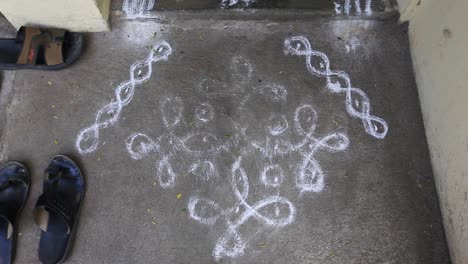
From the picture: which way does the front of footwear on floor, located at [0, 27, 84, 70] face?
to the viewer's right

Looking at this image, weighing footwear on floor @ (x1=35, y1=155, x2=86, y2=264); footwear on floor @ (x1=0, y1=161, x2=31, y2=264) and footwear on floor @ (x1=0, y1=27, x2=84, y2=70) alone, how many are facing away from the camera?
2

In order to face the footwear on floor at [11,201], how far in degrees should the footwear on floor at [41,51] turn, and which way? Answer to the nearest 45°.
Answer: approximately 90° to its right

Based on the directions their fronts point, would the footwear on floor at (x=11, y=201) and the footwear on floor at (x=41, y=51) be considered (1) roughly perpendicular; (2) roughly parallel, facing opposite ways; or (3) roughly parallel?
roughly perpendicular

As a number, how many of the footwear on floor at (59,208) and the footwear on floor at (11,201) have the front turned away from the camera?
2

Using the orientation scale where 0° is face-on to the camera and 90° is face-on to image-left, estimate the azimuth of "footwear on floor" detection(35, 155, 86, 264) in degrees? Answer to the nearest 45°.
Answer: approximately 180°

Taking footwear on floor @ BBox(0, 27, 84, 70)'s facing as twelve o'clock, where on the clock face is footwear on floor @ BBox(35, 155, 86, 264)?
footwear on floor @ BBox(35, 155, 86, 264) is roughly at 3 o'clock from footwear on floor @ BBox(0, 27, 84, 70).

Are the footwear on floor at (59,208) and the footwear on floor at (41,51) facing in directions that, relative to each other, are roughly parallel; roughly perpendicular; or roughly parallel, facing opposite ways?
roughly perpendicular

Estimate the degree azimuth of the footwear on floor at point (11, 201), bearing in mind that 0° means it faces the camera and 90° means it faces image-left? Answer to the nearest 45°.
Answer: approximately 180°
